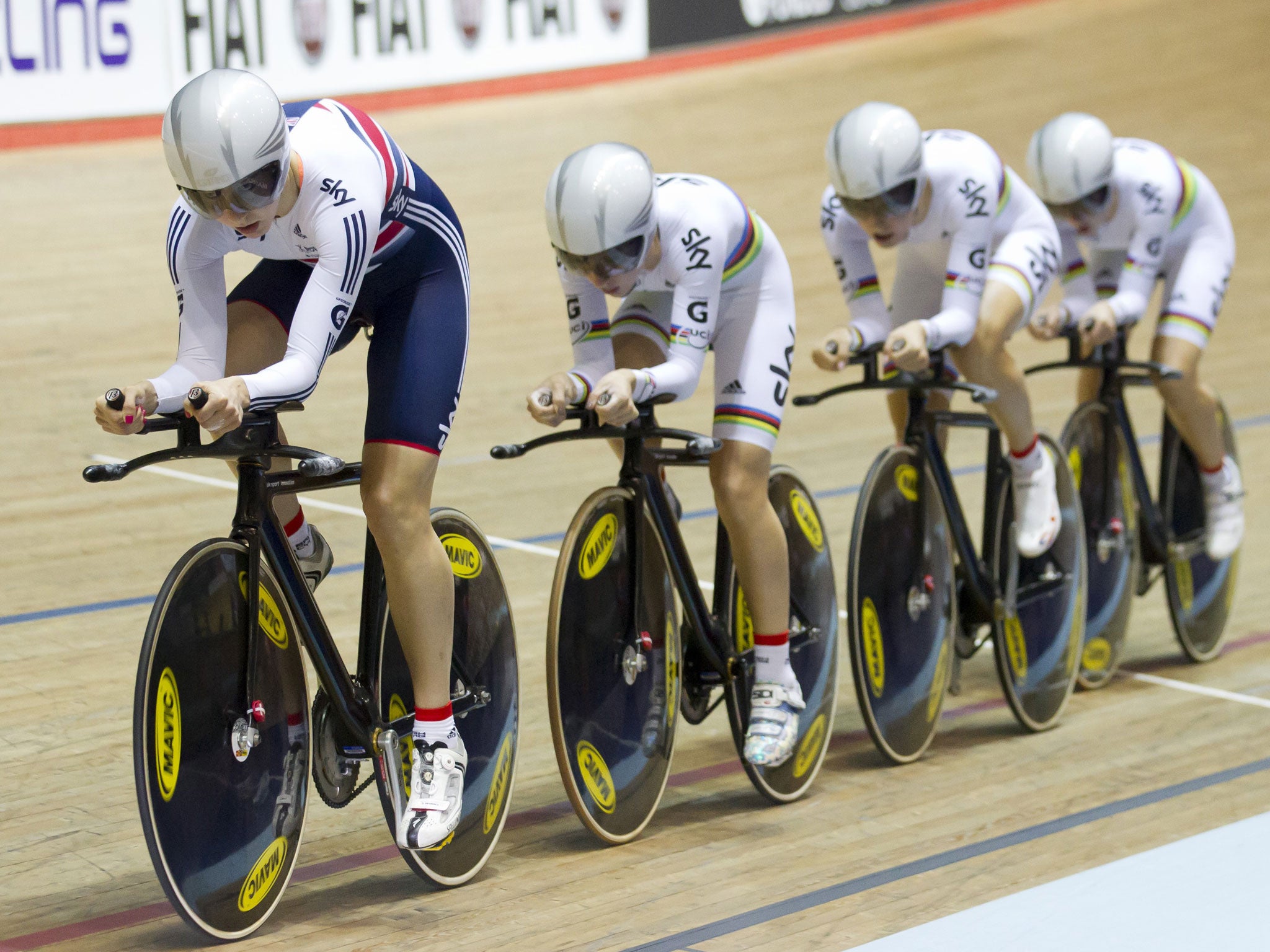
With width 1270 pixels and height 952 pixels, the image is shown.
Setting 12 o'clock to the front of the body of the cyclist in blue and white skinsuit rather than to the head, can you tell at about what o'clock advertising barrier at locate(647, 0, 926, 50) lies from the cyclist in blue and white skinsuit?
The advertising barrier is roughly at 5 o'clock from the cyclist in blue and white skinsuit.

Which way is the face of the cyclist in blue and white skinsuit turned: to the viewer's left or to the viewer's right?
to the viewer's left

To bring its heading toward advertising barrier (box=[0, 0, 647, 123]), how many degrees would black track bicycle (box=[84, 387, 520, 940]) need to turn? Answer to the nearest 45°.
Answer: approximately 135° to its right

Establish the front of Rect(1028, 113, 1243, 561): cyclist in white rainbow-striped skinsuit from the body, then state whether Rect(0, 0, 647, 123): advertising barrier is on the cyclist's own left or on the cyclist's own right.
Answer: on the cyclist's own right

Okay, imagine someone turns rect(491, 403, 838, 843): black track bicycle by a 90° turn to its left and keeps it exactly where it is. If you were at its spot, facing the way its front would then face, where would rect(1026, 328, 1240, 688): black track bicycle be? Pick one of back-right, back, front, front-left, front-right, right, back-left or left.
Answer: left

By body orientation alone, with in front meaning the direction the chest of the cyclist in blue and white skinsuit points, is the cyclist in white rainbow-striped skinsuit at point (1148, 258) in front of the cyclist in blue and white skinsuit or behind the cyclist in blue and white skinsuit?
behind

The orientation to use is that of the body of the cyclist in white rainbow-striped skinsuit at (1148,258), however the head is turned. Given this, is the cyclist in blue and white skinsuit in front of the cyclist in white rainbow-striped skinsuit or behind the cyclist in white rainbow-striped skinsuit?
in front

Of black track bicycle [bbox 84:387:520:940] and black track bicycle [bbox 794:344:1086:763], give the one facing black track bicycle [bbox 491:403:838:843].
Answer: black track bicycle [bbox 794:344:1086:763]

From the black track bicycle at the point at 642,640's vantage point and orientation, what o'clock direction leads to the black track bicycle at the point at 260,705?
the black track bicycle at the point at 260,705 is roughly at 12 o'clock from the black track bicycle at the point at 642,640.

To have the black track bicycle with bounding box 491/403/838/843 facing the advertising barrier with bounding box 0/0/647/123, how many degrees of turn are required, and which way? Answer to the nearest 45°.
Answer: approximately 135° to its right

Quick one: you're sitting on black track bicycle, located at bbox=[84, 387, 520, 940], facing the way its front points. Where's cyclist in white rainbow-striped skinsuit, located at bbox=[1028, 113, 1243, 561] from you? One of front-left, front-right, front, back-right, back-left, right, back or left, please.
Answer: back

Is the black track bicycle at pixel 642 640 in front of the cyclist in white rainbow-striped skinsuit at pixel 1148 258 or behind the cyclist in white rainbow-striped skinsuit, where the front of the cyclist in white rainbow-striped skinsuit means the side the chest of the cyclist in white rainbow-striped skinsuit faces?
in front

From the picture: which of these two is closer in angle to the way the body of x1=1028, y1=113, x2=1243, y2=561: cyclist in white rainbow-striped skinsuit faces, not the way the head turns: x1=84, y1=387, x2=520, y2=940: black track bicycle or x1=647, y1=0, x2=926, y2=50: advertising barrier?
the black track bicycle

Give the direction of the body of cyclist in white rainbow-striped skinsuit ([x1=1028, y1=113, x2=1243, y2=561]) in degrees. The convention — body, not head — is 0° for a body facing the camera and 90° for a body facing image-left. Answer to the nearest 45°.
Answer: approximately 45°
